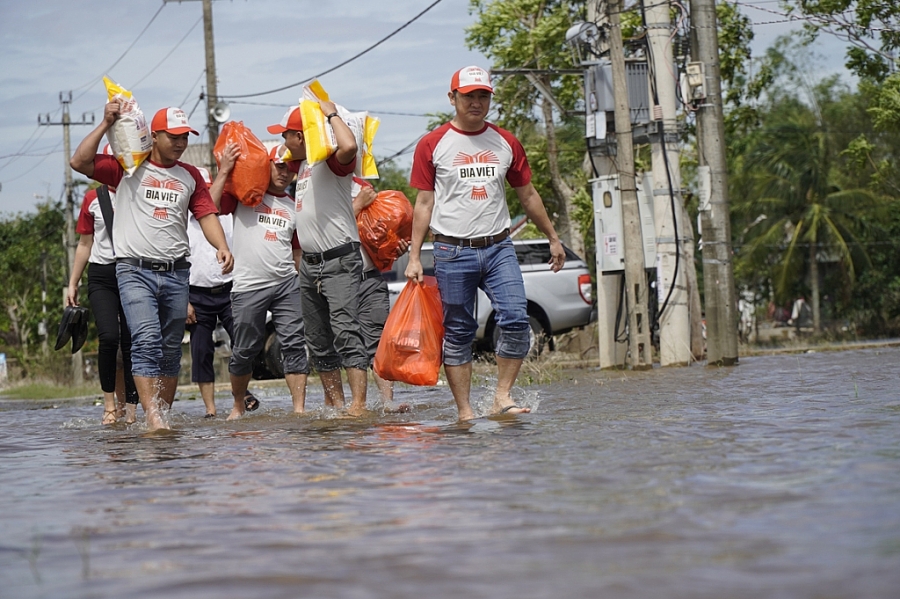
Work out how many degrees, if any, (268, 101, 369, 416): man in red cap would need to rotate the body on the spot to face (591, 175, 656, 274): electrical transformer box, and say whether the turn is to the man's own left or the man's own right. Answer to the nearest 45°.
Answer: approximately 180°

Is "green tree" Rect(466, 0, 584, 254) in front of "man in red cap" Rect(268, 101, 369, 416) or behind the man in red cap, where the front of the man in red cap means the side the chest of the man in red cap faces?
behind

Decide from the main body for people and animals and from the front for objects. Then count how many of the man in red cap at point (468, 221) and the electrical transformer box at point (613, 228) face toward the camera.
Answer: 2

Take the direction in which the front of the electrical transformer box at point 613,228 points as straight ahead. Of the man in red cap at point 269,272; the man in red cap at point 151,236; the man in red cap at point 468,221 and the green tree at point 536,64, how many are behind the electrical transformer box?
1

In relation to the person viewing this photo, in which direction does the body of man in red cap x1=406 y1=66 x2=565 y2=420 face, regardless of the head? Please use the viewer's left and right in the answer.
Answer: facing the viewer

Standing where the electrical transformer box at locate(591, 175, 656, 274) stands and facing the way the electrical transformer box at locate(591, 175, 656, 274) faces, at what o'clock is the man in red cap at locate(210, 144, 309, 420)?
The man in red cap is roughly at 1 o'clock from the electrical transformer box.

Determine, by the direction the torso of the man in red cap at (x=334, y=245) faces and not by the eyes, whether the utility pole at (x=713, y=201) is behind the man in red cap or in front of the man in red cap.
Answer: behind

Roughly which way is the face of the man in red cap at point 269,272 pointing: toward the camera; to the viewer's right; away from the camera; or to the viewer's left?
toward the camera

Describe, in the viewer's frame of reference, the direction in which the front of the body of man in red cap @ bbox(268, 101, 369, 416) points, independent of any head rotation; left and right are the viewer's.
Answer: facing the viewer and to the left of the viewer

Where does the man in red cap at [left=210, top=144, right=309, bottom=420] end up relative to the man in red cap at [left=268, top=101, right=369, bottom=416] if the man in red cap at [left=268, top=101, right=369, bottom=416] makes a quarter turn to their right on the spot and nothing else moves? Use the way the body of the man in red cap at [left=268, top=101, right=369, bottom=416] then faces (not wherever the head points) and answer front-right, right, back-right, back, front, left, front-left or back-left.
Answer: front

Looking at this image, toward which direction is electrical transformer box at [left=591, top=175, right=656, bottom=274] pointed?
toward the camera

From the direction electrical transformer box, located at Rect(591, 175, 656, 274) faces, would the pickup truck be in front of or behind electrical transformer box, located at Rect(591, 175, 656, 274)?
behind

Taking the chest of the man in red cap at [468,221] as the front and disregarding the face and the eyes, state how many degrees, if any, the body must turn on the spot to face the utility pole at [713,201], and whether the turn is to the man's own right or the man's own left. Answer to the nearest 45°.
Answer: approximately 135° to the man's own left

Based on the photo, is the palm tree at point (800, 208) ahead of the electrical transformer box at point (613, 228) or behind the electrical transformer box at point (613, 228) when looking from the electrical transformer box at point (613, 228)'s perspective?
behind

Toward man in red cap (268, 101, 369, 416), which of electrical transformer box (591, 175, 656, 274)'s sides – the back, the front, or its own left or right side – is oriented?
front

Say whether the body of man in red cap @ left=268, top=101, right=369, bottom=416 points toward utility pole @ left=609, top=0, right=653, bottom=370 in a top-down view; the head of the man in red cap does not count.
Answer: no

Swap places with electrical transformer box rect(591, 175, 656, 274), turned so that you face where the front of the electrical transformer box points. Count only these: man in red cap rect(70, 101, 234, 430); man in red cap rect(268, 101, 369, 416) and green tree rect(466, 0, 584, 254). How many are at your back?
1

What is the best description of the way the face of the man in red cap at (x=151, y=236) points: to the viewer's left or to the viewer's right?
to the viewer's right

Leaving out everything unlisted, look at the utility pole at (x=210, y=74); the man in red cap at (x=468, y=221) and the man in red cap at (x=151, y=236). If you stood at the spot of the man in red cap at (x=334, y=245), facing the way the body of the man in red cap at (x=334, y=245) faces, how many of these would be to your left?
1
